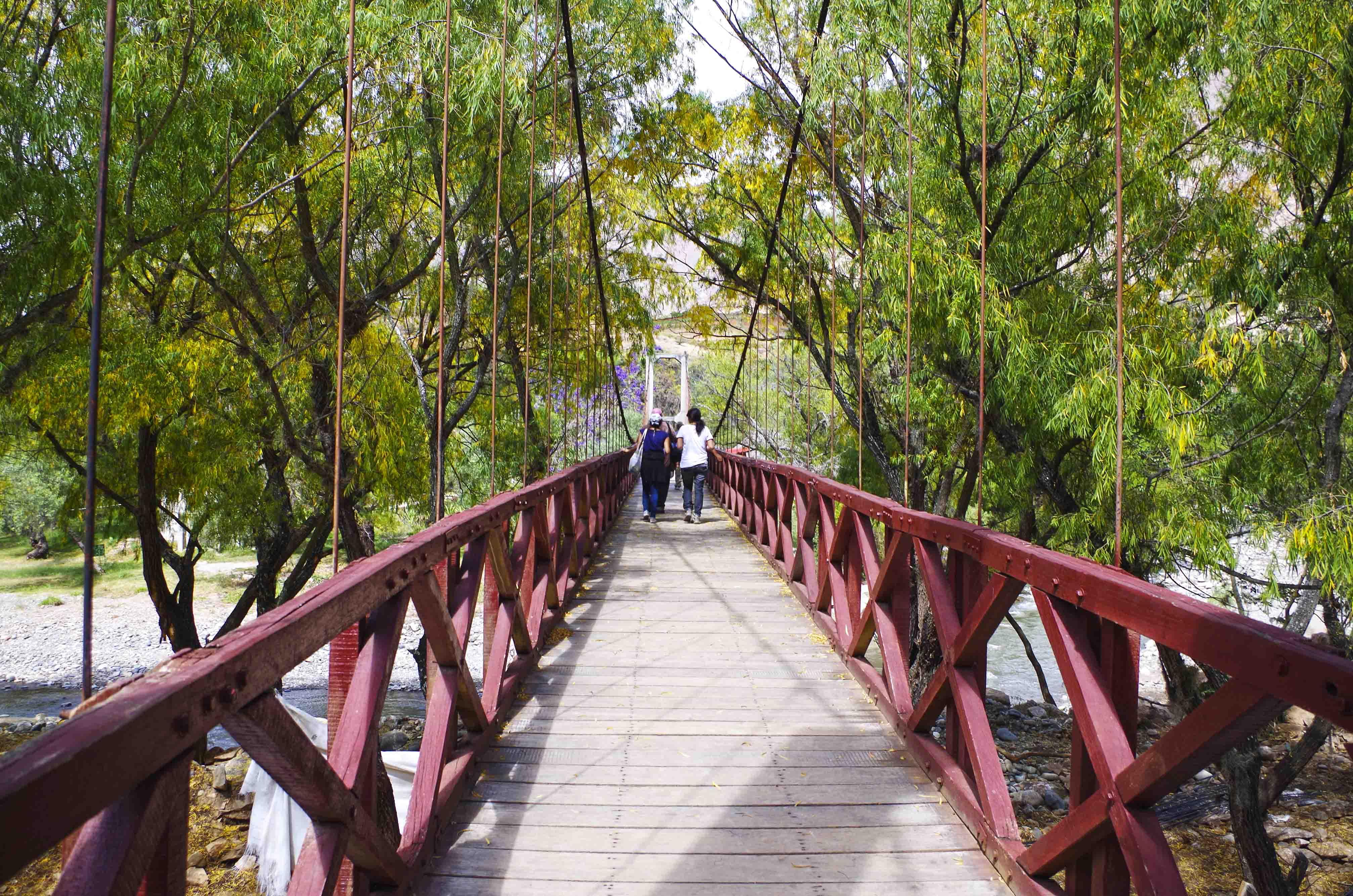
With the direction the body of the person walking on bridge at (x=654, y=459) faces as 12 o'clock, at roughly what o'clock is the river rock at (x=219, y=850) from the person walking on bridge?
The river rock is roughly at 7 o'clock from the person walking on bridge.

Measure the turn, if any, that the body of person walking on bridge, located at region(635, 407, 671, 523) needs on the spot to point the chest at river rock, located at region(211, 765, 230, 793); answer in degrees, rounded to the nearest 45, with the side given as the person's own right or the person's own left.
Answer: approximately 135° to the person's own left

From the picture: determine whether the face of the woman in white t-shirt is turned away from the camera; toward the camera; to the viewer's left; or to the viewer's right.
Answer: away from the camera

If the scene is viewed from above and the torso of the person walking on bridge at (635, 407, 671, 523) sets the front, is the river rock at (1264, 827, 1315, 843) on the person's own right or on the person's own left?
on the person's own right

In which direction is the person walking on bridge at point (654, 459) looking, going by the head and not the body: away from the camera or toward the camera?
away from the camera

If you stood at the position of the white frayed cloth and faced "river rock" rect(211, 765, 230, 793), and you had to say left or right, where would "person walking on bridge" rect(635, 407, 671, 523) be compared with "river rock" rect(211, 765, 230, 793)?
right

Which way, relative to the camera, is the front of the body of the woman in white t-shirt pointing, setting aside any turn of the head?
away from the camera

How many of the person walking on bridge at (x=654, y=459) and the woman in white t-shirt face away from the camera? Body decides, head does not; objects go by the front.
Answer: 2

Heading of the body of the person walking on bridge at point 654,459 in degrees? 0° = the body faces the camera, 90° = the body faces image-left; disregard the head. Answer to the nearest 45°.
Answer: approximately 180°

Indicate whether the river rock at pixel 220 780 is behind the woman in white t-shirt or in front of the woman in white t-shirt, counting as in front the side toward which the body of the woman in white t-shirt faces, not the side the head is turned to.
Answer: behind

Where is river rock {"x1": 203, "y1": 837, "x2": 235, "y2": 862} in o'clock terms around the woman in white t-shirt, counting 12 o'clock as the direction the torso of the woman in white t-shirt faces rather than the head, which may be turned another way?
The river rock is roughly at 7 o'clock from the woman in white t-shirt.

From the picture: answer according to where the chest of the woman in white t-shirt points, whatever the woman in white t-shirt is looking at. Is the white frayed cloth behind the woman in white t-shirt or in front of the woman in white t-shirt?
behind
